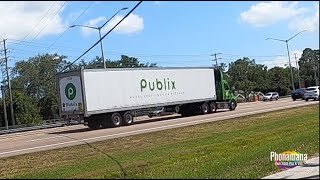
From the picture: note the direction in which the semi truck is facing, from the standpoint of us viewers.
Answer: facing away from the viewer and to the right of the viewer
